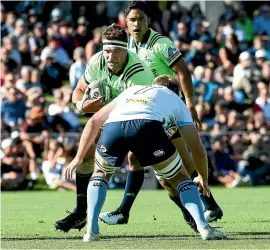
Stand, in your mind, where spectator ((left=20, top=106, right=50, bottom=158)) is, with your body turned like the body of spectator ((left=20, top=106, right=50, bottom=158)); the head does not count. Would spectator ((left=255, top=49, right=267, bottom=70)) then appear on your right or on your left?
on your left

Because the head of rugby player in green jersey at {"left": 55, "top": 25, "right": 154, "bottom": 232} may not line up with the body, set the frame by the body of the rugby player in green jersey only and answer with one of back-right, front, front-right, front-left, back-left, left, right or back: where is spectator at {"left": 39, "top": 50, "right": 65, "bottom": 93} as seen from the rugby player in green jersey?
back-right

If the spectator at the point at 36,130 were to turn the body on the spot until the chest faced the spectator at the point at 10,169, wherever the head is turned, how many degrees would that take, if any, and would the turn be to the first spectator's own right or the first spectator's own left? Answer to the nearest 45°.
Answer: approximately 45° to the first spectator's own right

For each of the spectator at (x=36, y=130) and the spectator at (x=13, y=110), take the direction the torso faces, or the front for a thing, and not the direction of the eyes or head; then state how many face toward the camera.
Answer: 2

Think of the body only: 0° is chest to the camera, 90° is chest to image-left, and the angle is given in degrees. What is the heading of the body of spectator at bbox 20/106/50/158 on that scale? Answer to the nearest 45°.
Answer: approximately 0°

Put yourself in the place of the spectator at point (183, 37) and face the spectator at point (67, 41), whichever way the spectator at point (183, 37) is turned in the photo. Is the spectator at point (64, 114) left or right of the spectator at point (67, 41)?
left

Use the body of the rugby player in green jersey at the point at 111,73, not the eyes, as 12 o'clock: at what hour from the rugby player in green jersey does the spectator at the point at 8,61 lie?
The spectator is roughly at 4 o'clock from the rugby player in green jersey.
